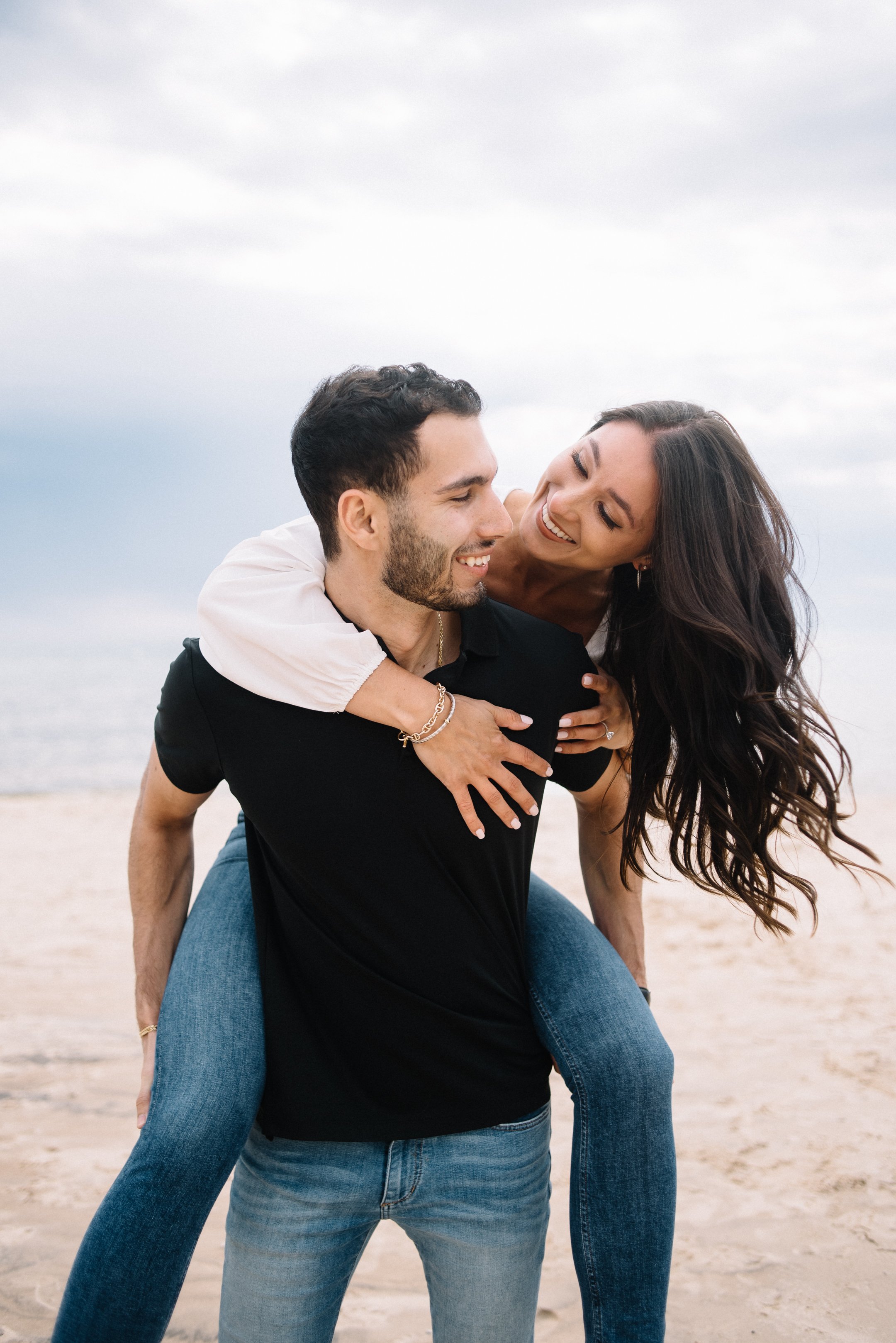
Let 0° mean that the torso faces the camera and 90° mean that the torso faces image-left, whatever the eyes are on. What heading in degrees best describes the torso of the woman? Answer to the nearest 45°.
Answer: approximately 0°
